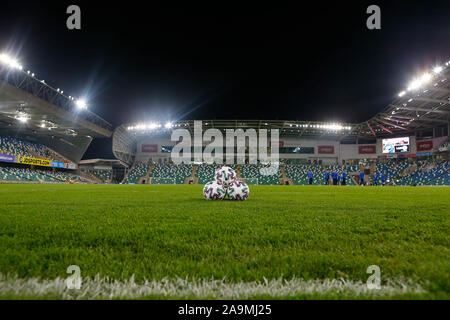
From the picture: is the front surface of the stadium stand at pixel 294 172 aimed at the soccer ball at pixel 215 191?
yes

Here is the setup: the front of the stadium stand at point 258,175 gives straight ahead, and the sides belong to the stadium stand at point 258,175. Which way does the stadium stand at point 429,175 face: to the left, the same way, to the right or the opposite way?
to the right

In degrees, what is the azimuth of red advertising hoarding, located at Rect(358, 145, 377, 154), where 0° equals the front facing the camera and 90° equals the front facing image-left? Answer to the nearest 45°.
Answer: approximately 0°

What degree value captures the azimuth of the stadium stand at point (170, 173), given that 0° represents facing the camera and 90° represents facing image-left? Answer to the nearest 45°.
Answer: approximately 0°

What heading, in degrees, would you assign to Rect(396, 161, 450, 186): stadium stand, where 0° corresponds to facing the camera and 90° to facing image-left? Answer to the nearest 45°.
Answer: approximately 45°

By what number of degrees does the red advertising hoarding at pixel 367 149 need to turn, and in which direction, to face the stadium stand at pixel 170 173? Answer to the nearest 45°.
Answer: approximately 45° to its right

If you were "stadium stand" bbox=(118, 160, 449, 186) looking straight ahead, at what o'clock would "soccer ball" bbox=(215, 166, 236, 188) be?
The soccer ball is roughly at 12 o'clock from the stadium stand.

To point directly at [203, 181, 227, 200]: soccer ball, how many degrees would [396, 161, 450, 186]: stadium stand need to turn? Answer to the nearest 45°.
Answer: approximately 45° to its left

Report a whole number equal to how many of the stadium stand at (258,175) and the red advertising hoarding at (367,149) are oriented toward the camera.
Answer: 2
